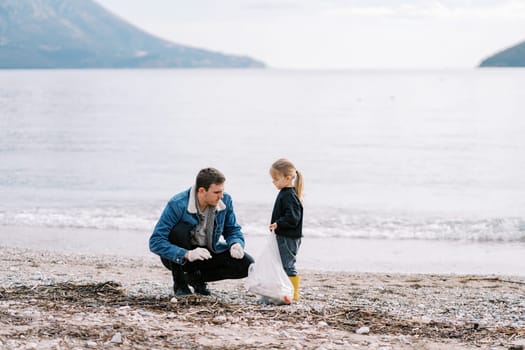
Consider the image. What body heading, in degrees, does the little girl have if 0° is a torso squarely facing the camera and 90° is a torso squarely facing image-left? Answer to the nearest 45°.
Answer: approximately 90°

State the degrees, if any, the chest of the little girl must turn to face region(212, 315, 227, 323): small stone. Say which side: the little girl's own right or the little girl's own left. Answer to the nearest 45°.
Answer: approximately 45° to the little girl's own left

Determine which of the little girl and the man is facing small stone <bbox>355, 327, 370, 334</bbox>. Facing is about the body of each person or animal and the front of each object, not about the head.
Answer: the man

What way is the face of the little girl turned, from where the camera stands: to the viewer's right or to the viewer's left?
to the viewer's left

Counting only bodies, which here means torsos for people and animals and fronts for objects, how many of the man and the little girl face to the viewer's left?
1

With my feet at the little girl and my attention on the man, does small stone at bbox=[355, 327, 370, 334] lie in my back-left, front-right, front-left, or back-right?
back-left

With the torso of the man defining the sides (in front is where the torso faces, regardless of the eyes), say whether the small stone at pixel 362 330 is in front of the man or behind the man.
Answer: in front

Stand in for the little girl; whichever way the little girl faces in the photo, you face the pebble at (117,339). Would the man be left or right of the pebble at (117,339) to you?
right

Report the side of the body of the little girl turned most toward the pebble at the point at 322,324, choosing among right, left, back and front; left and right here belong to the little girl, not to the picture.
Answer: left

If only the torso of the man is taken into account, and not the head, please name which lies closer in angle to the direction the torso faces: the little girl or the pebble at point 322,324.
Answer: the pebble

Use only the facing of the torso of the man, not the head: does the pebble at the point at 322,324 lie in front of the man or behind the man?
in front

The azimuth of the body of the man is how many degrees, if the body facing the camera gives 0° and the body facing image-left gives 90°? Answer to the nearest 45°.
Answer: approximately 315°

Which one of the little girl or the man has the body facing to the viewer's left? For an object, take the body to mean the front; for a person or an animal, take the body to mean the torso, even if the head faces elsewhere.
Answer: the little girl
